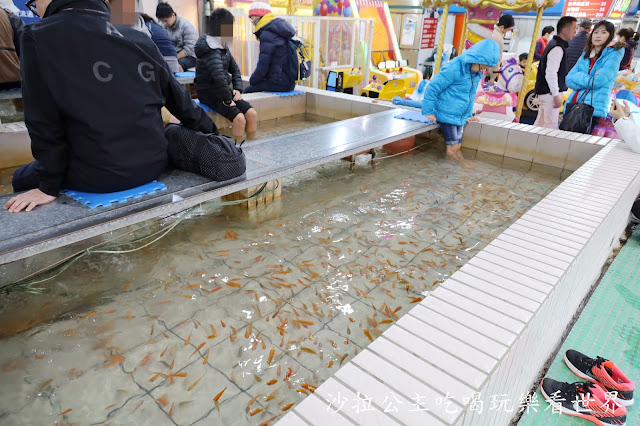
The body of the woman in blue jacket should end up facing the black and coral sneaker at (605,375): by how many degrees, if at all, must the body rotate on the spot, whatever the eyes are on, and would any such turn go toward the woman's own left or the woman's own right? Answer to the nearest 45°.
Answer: approximately 45° to the woman's own left

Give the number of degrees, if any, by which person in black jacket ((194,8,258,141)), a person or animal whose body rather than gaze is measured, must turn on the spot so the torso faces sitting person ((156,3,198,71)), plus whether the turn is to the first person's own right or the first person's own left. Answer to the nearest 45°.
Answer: approximately 135° to the first person's own left

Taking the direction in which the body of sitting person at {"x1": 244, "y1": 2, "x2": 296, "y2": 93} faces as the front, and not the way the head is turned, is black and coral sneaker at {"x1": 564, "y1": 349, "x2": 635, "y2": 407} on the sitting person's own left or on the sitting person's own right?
on the sitting person's own left

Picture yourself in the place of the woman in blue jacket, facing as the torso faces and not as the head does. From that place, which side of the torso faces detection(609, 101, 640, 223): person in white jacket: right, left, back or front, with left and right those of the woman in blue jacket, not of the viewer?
left

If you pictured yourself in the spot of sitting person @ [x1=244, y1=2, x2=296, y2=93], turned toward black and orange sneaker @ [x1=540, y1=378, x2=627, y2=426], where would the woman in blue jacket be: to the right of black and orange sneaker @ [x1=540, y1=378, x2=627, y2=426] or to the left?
left
